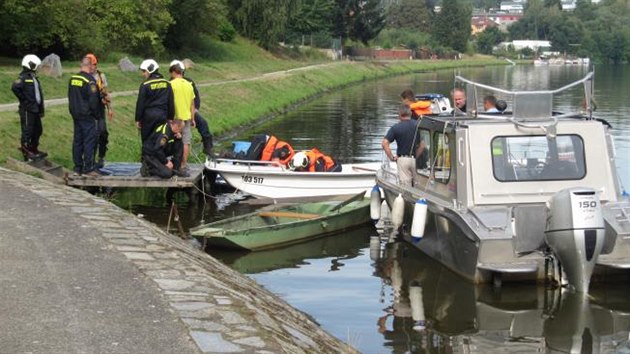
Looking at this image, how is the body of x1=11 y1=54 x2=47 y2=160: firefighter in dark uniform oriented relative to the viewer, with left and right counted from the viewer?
facing to the right of the viewer

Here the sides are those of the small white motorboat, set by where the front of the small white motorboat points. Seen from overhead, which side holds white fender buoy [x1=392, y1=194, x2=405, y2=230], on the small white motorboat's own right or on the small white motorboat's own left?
on the small white motorboat's own left

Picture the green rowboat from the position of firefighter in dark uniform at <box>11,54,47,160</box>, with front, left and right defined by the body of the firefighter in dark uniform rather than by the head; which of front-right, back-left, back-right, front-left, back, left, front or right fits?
front-right

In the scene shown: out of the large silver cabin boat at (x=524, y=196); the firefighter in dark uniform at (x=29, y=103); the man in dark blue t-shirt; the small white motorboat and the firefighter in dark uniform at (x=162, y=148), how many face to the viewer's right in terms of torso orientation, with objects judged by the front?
2

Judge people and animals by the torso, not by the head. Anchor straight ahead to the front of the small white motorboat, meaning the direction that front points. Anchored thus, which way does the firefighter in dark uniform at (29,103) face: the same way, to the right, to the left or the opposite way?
the opposite way

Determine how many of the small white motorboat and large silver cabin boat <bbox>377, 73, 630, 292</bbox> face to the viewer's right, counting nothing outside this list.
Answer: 0

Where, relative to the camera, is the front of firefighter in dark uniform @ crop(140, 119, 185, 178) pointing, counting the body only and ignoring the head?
to the viewer's right

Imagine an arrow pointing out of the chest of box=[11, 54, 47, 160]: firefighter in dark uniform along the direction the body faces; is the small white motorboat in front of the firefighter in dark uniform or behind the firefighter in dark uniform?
in front

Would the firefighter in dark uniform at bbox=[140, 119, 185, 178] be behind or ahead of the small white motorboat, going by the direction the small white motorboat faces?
ahead

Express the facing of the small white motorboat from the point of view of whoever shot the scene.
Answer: facing to the left of the viewer

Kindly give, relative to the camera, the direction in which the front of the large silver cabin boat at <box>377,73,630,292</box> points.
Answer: facing away from the viewer and to the left of the viewer
